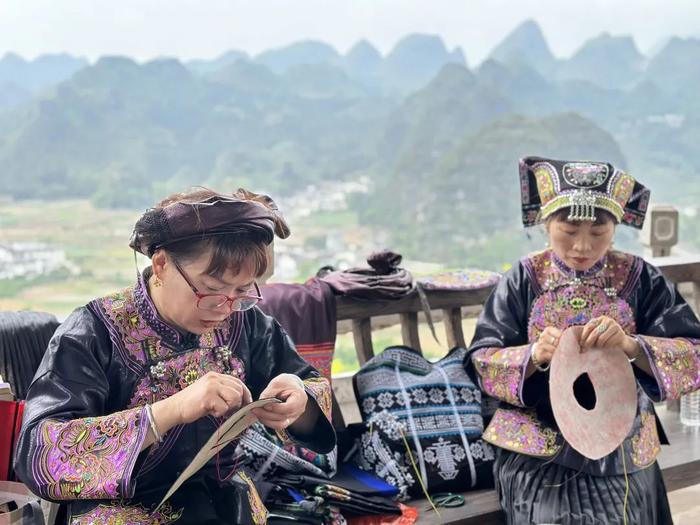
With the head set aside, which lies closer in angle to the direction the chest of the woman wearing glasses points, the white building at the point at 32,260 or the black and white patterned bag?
the black and white patterned bag

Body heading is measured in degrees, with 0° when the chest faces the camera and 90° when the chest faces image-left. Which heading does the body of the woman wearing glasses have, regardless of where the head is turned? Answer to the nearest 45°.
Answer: approximately 315°

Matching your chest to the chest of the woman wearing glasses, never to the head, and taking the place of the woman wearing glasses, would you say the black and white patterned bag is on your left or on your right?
on your left

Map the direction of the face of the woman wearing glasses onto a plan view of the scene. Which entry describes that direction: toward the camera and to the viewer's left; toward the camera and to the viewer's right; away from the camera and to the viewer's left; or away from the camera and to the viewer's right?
toward the camera and to the viewer's right

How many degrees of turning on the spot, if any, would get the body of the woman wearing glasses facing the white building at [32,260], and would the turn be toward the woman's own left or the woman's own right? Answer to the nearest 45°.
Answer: approximately 135° to the woman's own left
